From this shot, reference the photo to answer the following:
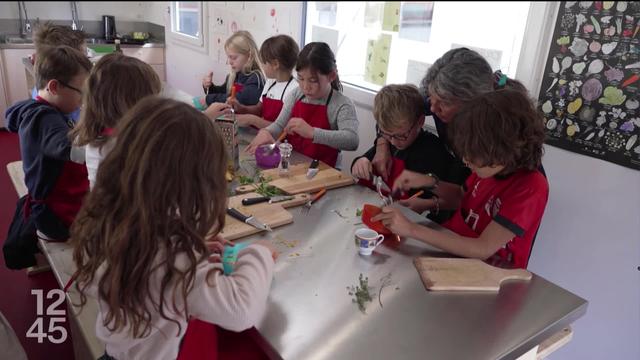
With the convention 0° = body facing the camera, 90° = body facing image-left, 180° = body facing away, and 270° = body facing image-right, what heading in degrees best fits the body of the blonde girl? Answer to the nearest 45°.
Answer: approximately 45°

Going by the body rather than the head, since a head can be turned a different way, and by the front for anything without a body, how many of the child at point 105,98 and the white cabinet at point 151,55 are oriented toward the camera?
1

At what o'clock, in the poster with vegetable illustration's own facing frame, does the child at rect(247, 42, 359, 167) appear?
The child is roughly at 1 o'clock from the poster with vegetable illustration.

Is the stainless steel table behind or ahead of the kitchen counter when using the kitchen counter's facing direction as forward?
ahead

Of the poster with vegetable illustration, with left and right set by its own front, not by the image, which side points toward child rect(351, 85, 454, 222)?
front

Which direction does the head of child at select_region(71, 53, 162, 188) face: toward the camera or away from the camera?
away from the camera

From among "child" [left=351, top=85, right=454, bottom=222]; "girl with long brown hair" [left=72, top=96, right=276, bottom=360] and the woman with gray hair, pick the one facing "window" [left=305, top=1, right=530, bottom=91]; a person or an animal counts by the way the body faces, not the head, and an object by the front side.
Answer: the girl with long brown hair

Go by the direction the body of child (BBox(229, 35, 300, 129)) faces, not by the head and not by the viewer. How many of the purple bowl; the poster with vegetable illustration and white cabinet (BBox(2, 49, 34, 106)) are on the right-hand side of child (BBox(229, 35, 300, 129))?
1

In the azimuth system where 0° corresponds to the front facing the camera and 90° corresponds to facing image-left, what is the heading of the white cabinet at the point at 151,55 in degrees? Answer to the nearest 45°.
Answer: approximately 0°

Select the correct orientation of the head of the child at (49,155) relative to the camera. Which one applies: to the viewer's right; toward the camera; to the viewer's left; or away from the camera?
to the viewer's right

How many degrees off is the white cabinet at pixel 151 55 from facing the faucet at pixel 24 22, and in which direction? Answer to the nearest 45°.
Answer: approximately 90° to its right

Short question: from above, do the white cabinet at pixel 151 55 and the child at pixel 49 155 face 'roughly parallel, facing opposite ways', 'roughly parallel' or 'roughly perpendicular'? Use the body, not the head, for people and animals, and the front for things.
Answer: roughly perpendicular

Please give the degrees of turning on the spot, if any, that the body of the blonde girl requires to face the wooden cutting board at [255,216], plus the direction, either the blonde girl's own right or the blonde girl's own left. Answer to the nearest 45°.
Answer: approximately 45° to the blonde girl's own left

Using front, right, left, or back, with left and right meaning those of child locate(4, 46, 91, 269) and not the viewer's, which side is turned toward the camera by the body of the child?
right

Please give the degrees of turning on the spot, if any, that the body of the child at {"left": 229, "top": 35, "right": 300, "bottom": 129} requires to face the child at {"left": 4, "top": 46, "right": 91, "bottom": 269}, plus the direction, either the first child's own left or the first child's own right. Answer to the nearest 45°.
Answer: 0° — they already face them

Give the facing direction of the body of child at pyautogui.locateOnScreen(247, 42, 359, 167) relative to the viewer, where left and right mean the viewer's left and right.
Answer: facing the viewer and to the left of the viewer

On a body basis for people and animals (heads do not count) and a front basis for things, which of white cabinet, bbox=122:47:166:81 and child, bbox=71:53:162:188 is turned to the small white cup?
the white cabinet
